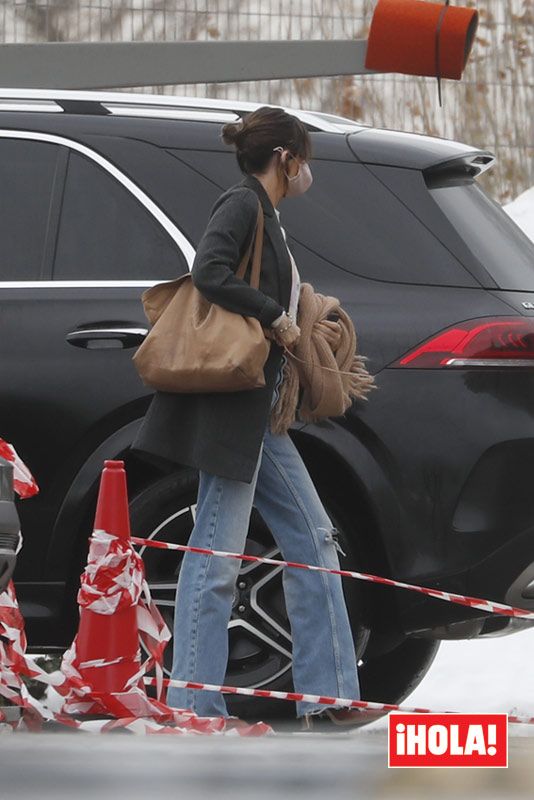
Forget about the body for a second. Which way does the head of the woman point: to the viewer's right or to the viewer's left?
to the viewer's right

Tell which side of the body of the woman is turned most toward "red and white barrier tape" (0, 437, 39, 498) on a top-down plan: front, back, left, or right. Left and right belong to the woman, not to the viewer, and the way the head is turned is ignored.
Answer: back

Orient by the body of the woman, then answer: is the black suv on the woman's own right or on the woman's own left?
on the woman's own left

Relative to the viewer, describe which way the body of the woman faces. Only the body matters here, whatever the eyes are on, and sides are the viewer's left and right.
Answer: facing to the right of the viewer
